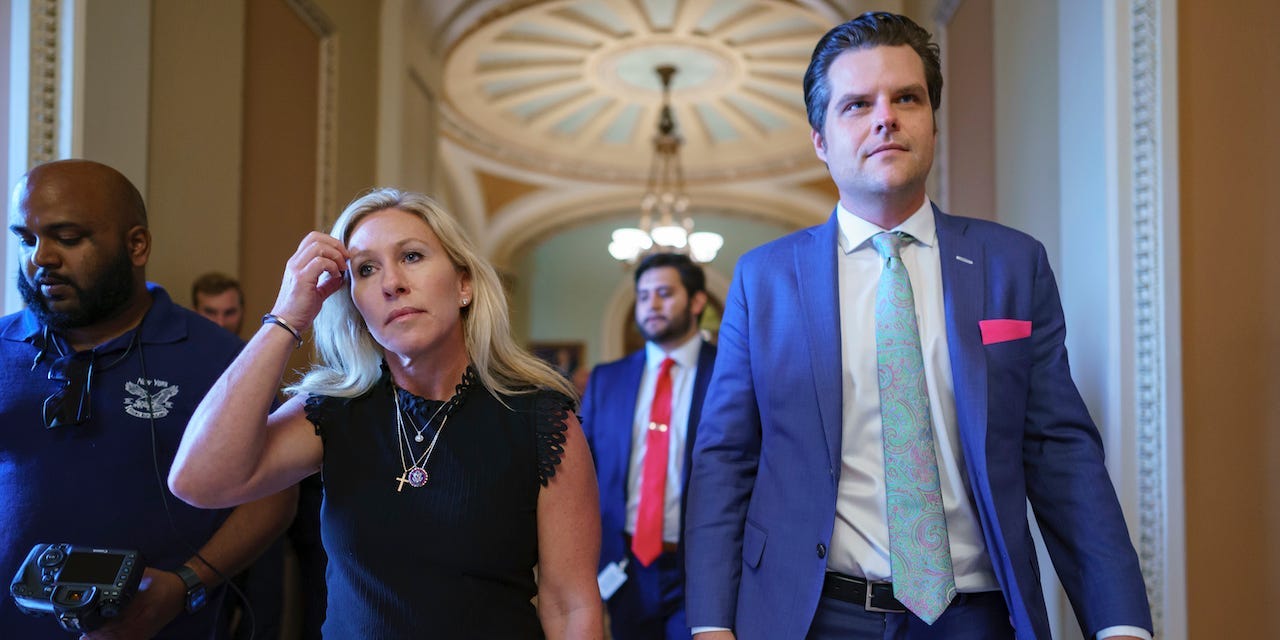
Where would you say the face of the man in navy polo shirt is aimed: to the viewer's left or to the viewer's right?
to the viewer's left

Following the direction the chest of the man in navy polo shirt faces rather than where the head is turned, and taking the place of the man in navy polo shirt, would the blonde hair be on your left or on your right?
on your left

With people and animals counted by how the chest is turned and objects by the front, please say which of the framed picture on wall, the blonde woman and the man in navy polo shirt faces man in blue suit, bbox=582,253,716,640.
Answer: the framed picture on wall

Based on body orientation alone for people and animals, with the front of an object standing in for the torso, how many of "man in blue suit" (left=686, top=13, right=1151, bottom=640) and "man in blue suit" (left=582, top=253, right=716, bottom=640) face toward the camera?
2

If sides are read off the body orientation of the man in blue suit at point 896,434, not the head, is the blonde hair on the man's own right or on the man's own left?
on the man's own right

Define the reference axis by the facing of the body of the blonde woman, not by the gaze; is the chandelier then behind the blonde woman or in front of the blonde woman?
behind

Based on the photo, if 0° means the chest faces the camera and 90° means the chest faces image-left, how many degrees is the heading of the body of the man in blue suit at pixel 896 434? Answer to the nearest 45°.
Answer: approximately 0°

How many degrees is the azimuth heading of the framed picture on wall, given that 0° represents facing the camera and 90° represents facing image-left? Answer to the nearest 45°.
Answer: approximately 0°

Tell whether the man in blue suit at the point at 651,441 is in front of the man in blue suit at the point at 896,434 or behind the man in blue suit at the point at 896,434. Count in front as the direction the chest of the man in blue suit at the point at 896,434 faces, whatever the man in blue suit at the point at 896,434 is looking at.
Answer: behind

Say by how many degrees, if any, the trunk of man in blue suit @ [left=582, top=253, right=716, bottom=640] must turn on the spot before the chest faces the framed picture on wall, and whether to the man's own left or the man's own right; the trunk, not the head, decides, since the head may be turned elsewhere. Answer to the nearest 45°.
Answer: approximately 180°
